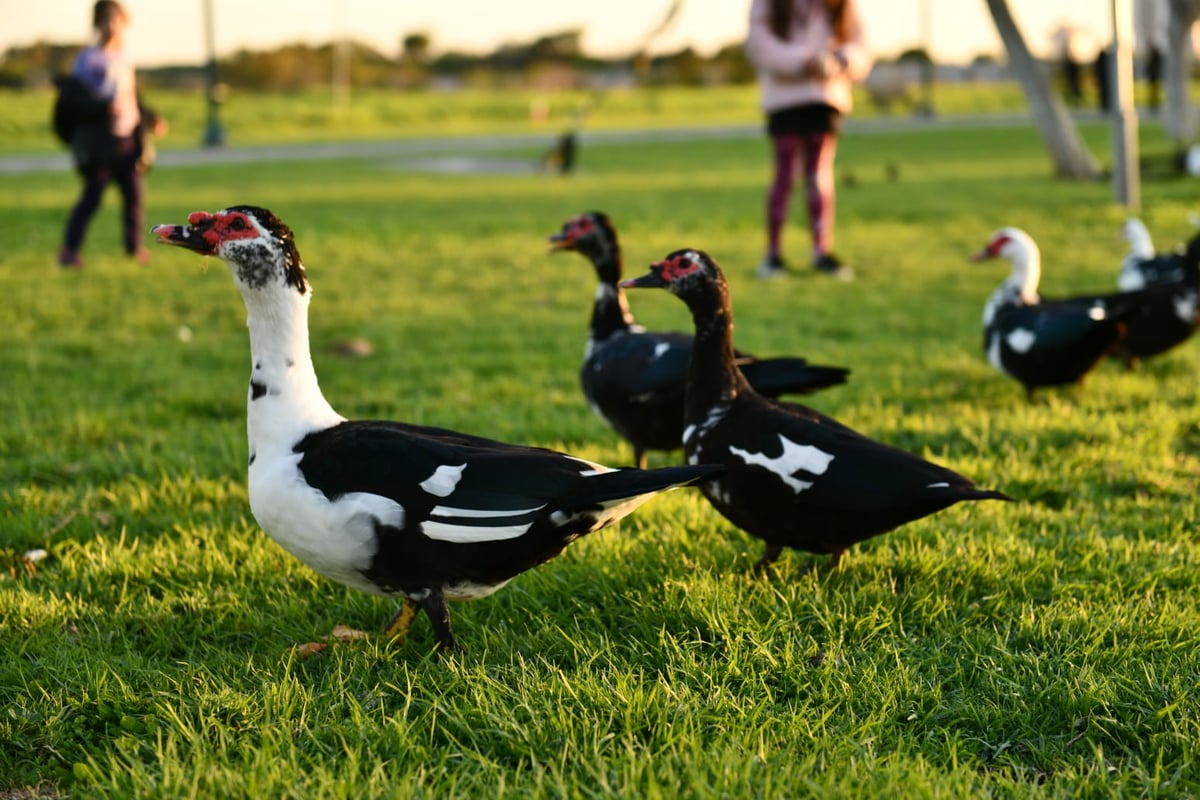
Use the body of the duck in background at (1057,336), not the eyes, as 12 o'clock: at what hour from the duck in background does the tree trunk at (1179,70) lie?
The tree trunk is roughly at 3 o'clock from the duck in background.

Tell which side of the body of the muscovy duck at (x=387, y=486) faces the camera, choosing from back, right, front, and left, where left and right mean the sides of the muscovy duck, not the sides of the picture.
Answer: left

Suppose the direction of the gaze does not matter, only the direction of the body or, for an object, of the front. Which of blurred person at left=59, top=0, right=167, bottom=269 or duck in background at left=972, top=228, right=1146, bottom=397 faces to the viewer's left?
the duck in background

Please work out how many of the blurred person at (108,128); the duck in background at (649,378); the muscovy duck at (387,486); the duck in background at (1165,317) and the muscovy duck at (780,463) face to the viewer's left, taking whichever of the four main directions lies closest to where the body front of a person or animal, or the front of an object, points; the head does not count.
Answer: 4

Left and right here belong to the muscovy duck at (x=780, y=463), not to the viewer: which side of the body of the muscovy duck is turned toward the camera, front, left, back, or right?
left

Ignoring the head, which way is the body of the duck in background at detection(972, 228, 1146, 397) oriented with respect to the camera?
to the viewer's left

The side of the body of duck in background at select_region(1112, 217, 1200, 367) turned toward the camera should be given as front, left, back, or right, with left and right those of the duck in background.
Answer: left

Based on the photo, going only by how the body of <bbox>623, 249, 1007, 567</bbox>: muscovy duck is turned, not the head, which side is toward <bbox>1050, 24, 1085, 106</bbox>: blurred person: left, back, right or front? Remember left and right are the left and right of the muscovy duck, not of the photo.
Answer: right

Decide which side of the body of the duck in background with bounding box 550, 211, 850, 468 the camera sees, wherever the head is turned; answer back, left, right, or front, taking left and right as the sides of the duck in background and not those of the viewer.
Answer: left

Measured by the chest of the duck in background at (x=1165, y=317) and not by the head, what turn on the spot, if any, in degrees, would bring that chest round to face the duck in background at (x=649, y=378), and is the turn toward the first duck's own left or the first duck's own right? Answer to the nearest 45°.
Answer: approximately 45° to the first duck's own left
